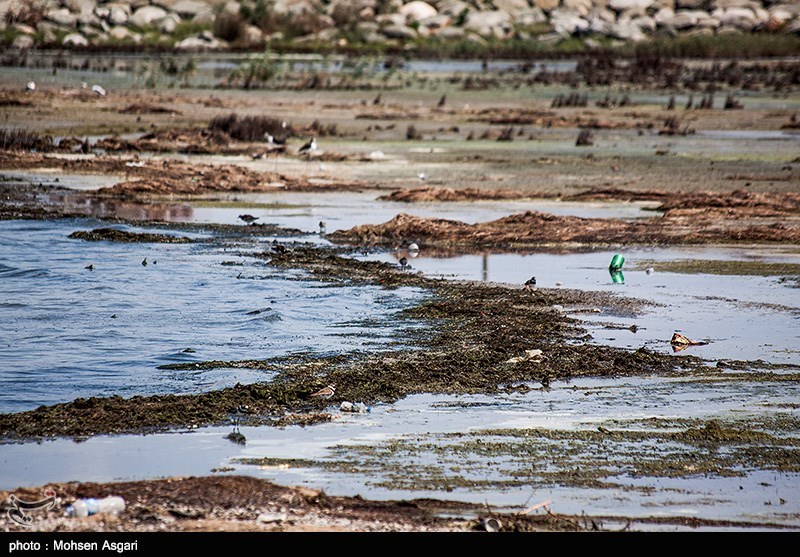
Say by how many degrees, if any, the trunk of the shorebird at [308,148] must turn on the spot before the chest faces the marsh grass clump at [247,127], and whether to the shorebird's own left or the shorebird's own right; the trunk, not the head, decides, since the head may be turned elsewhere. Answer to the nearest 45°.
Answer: approximately 135° to the shorebird's own left

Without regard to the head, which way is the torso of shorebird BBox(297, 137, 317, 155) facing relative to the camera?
to the viewer's right

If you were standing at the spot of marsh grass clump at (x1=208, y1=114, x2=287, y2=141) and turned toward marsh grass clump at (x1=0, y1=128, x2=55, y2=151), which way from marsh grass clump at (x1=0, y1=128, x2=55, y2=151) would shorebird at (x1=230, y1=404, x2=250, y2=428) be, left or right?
left

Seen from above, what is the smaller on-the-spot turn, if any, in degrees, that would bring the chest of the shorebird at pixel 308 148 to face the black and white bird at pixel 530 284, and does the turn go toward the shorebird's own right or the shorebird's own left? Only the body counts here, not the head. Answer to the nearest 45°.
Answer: approximately 90° to the shorebird's own right

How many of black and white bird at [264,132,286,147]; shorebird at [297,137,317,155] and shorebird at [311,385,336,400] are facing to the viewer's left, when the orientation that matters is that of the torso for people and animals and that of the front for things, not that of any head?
1
